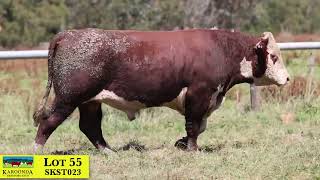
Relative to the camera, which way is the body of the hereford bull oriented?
to the viewer's right
